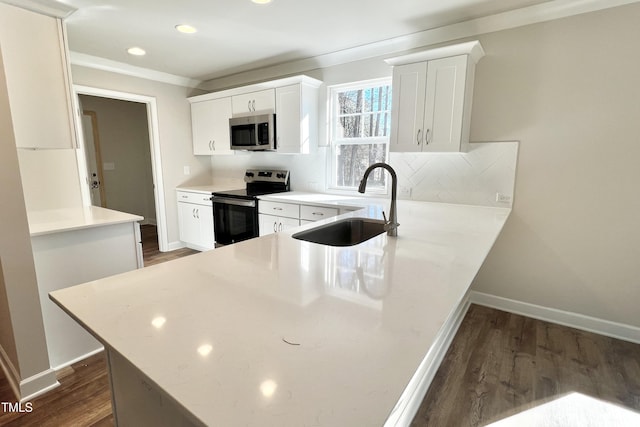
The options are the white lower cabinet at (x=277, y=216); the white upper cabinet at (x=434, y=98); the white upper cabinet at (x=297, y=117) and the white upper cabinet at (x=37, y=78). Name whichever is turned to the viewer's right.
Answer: the white upper cabinet at (x=37, y=78)

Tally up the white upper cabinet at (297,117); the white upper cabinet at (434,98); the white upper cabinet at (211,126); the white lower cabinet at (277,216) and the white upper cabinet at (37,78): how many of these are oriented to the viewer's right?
1

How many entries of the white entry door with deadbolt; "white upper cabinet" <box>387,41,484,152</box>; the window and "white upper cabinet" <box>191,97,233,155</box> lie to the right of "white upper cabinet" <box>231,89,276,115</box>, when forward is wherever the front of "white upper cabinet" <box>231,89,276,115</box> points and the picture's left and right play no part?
2

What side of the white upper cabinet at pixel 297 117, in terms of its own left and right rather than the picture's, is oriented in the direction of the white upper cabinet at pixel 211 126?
right

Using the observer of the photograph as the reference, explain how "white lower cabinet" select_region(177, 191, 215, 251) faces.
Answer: facing the viewer and to the left of the viewer

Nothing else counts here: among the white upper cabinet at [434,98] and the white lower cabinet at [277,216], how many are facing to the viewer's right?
0

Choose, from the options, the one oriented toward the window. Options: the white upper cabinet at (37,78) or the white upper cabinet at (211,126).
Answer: the white upper cabinet at (37,78)

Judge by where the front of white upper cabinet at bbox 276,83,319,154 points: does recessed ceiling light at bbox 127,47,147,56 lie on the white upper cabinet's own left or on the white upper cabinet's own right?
on the white upper cabinet's own right

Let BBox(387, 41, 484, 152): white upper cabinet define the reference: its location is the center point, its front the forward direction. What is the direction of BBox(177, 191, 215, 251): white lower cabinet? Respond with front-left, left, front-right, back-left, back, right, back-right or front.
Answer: front-right

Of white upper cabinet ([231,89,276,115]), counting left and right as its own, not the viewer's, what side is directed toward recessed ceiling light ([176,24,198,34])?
front

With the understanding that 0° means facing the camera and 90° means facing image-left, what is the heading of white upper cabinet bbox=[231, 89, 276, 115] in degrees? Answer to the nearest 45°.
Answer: approximately 45°
